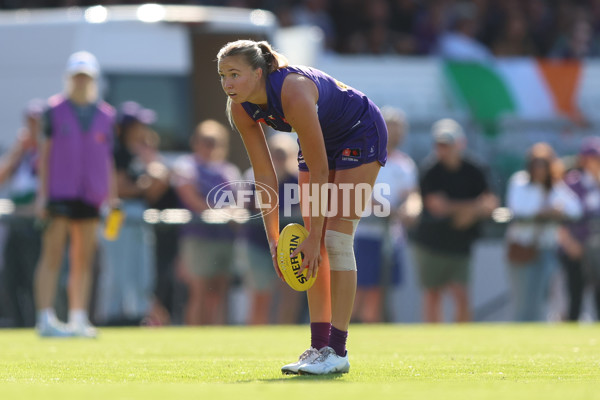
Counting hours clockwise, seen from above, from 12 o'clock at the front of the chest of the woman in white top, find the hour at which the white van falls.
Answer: The white van is roughly at 3 o'clock from the woman in white top.

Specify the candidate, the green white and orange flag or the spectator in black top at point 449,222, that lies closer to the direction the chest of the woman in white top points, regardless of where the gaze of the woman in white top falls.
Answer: the spectator in black top

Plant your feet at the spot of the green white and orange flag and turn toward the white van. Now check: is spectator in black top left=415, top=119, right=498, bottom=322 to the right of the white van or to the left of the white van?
left

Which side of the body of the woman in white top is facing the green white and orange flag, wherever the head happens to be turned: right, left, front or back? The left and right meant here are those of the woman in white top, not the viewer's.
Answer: back

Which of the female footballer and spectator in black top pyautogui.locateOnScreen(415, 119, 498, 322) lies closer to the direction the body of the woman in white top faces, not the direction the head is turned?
the female footballer

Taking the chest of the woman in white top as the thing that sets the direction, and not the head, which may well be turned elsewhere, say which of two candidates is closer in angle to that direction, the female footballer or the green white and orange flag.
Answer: the female footballer

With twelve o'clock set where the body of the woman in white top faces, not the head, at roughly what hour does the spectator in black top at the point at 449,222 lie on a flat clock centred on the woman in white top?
The spectator in black top is roughly at 2 o'clock from the woman in white top.

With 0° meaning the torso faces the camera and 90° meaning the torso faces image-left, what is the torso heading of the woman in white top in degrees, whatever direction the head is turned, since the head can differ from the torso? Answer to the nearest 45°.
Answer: approximately 0°
